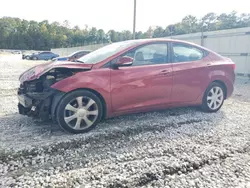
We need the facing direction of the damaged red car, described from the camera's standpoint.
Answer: facing the viewer and to the left of the viewer
